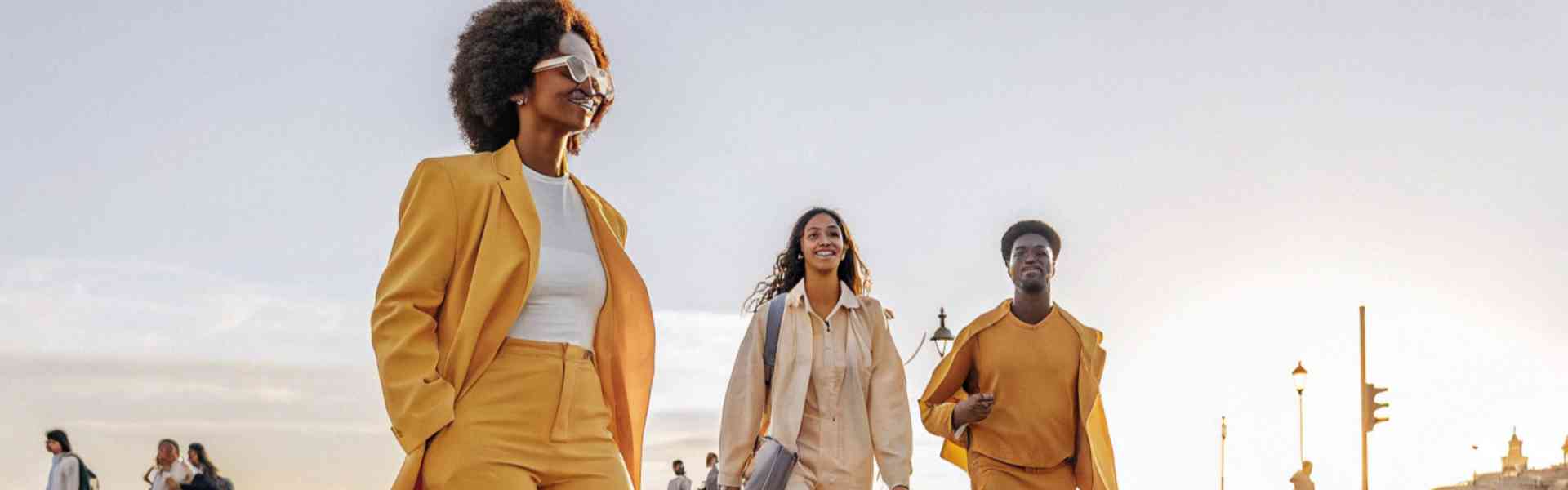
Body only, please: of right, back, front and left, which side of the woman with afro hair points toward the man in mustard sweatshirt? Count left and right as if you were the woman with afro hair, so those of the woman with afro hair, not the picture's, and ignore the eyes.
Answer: left

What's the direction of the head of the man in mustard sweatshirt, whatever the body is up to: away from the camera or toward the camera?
toward the camera

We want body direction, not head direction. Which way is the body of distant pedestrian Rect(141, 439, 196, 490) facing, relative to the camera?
toward the camera

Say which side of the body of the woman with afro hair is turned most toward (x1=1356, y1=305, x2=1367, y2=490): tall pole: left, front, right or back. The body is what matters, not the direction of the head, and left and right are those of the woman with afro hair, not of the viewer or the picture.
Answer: left

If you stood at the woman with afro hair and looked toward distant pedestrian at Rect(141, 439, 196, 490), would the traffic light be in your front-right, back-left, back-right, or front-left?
front-right

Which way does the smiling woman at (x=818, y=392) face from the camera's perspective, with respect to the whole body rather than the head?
toward the camera

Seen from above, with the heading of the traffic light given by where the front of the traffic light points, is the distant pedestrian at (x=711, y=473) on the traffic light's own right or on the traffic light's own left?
on the traffic light's own right

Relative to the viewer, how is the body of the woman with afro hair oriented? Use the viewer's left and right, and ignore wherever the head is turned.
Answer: facing the viewer and to the right of the viewer

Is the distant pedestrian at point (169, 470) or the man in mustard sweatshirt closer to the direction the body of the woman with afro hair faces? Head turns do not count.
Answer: the man in mustard sweatshirt

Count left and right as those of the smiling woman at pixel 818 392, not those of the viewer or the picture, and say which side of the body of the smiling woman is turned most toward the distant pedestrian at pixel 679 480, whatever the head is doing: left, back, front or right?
back

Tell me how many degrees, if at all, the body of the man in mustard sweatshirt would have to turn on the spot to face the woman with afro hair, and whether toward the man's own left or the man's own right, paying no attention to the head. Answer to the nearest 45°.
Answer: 0° — they already face them
